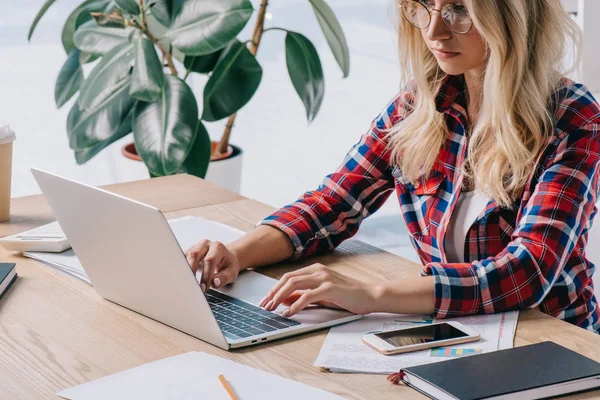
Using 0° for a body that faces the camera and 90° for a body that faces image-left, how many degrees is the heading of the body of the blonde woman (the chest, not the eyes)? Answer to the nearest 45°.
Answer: approximately 45°

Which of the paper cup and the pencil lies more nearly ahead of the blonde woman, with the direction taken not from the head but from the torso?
the pencil

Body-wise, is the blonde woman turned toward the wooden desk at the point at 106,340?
yes

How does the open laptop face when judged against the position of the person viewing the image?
facing away from the viewer and to the right of the viewer

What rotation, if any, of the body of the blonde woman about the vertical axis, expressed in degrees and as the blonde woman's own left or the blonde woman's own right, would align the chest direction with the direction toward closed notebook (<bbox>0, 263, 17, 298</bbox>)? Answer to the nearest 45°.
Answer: approximately 45° to the blonde woman's own right

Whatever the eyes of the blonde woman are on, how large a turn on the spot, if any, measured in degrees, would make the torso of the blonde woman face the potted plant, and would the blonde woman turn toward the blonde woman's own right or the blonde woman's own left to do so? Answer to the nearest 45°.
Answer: approximately 90° to the blonde woman's own right

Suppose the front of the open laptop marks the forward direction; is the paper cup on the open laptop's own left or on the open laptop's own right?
on the open laptop's own left

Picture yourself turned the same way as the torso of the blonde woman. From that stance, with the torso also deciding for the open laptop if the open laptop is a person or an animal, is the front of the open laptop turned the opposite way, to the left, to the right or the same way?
the opposite way
